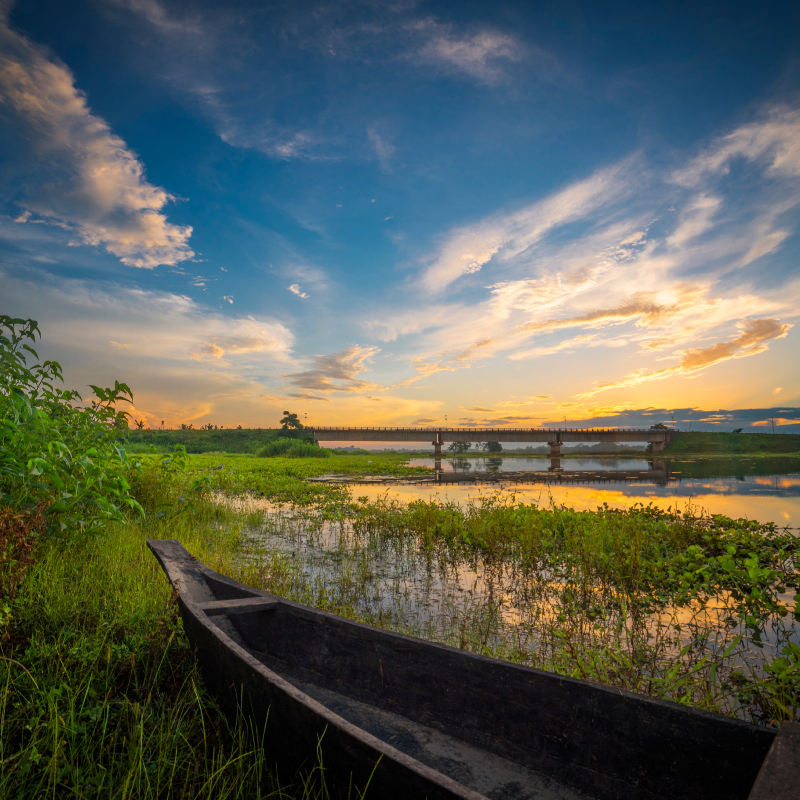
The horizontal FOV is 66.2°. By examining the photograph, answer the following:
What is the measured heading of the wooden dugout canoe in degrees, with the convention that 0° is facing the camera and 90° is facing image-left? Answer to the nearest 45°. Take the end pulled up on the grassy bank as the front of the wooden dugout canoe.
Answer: approximately 135°

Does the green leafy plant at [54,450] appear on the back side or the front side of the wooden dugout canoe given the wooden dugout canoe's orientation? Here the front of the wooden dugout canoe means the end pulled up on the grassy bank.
on the front side
